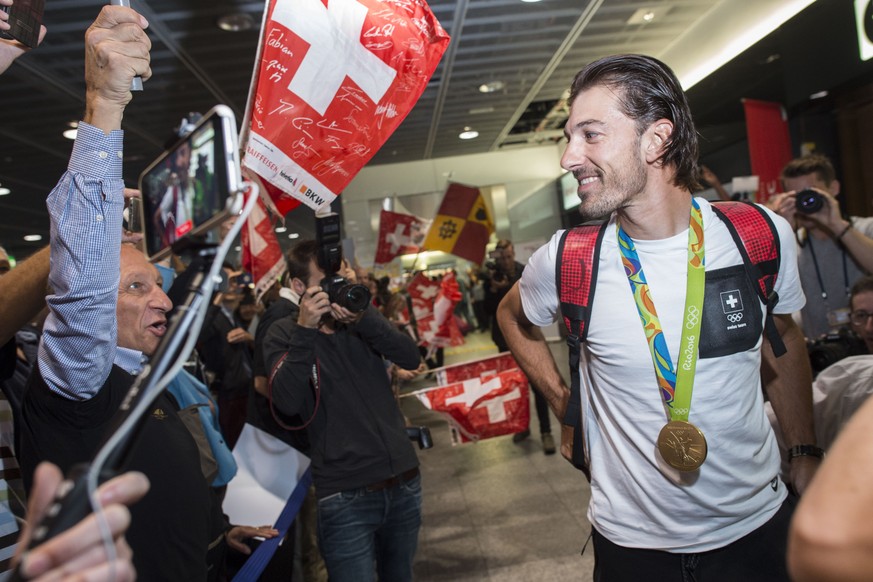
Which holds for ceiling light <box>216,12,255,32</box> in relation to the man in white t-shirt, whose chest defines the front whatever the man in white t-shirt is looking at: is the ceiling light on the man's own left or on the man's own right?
on the man's own right

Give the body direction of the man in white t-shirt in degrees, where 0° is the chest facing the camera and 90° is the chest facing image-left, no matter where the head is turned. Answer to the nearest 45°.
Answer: approximately 0°

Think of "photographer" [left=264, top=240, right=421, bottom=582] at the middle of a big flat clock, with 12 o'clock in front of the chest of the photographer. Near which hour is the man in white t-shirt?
The man in white t-shirt is roughly at 12 o'clock from the photographer.

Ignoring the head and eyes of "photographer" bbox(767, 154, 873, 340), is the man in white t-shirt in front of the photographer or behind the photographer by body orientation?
in front

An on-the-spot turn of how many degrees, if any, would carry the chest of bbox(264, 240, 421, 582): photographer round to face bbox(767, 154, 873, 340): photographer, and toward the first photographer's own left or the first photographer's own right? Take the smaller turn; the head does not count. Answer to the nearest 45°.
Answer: approximately 45° to the first photographer's own left

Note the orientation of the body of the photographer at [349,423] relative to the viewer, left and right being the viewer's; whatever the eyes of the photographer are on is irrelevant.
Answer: facing the viewer and to the right of the viewer
